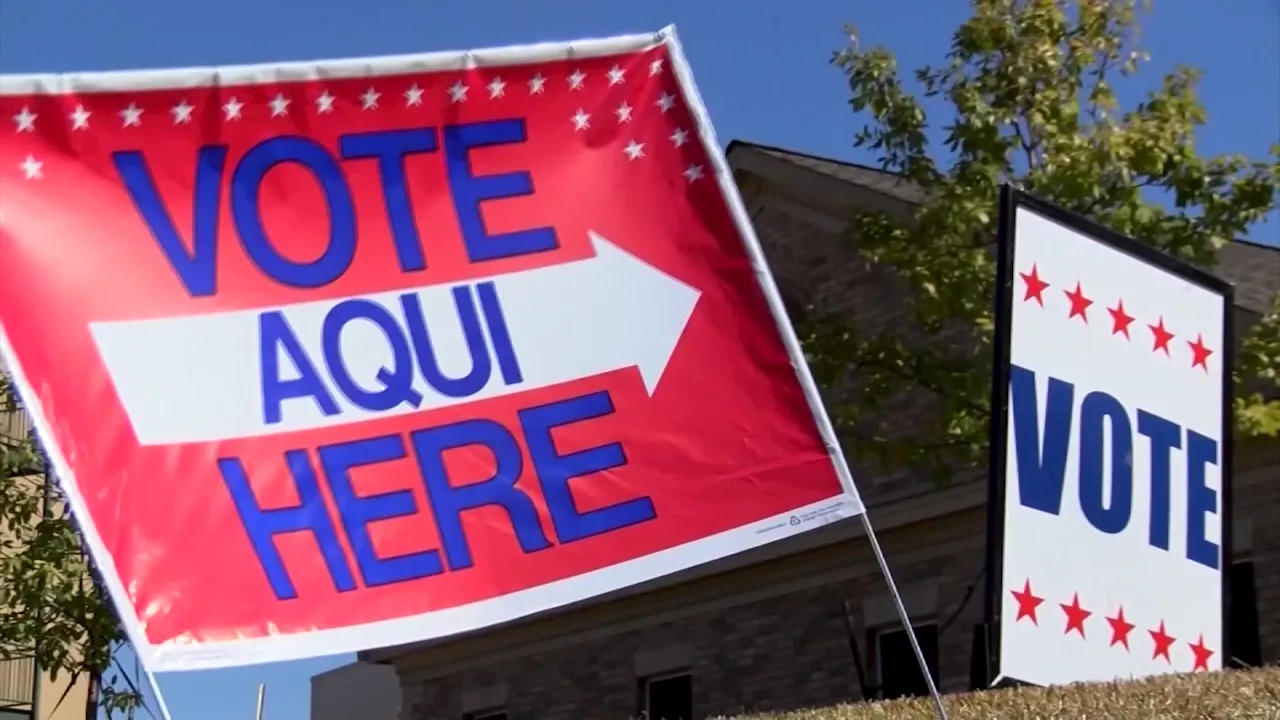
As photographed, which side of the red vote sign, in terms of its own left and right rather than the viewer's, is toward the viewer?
front

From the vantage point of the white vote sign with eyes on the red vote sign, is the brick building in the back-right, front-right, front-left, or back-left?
back-right

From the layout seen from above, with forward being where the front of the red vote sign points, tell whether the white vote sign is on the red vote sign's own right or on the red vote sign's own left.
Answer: on the red vote sign's own left

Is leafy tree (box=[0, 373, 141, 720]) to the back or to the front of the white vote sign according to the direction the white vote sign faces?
to the back

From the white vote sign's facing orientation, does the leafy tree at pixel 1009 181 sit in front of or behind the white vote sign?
behind

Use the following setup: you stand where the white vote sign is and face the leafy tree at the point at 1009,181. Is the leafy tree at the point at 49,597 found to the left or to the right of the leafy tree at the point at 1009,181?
left

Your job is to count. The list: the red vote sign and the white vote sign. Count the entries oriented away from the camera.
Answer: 0

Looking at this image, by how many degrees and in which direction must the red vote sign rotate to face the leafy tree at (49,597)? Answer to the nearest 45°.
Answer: approximately 180°
